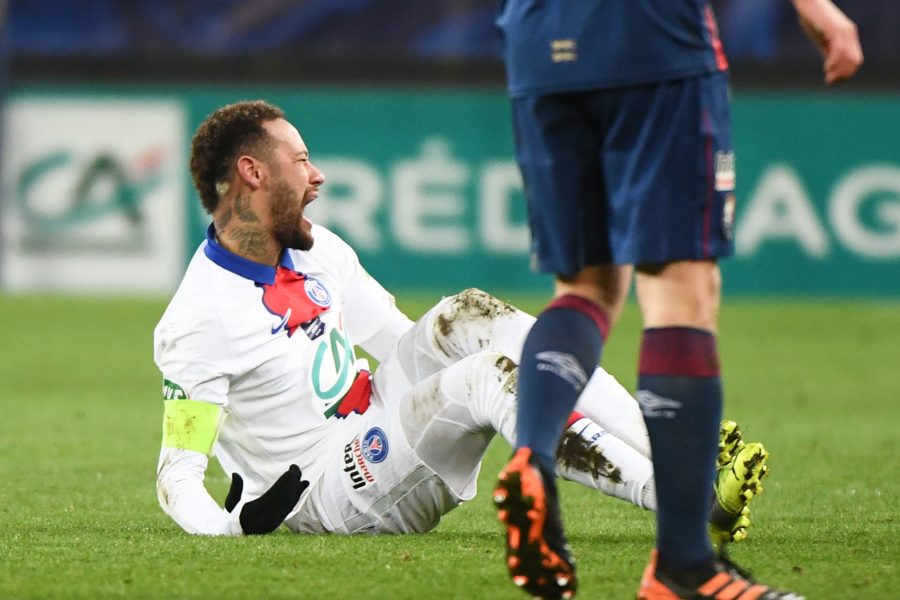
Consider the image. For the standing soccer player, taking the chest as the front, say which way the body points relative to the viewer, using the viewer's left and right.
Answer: facing away from the viewer and to the right of the viewer

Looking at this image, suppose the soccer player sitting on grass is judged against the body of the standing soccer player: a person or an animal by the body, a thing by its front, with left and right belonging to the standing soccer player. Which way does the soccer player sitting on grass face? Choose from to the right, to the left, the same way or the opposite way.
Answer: to the right

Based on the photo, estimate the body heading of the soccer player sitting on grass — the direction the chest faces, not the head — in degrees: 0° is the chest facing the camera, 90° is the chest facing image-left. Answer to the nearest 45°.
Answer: approximately 315°

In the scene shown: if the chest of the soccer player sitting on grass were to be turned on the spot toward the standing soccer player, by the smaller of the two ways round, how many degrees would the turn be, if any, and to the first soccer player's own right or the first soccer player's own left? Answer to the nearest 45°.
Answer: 0° — they already face them

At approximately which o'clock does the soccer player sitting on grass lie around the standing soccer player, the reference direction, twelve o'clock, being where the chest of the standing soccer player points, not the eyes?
The soccer player sitting on grass is roughly at 9 o'clock from the standing soccer player.

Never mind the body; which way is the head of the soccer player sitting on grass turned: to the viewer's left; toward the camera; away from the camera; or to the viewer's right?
to the viewer's right
